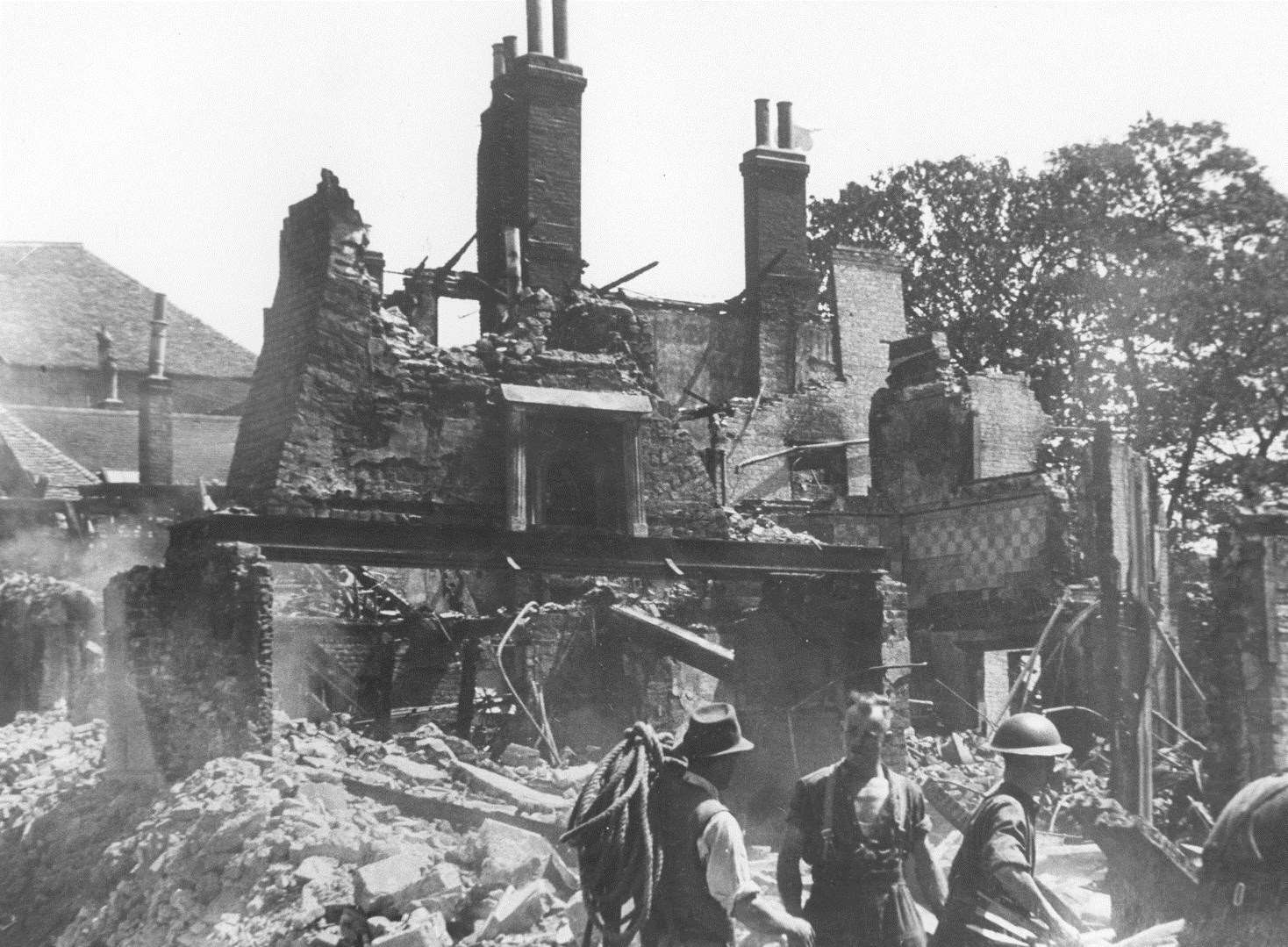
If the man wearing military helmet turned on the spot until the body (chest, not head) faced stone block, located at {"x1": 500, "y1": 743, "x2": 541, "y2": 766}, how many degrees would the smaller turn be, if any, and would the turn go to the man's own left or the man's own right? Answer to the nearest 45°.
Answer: approximately 135° to the man's own left

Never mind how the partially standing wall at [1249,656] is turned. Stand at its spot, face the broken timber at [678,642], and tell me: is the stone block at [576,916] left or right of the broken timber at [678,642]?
left

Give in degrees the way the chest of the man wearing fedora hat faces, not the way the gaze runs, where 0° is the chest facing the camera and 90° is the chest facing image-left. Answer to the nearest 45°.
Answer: approximately 225°

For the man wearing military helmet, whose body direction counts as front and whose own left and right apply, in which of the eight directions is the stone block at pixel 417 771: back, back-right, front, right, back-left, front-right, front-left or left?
back-left

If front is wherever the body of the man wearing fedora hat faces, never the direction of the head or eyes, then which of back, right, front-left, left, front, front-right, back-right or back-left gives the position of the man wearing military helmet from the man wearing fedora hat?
front-right

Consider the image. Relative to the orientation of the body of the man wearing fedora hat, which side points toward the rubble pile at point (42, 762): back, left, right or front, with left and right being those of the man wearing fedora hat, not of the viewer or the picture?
left

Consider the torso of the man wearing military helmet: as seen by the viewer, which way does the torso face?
to the viewer's right

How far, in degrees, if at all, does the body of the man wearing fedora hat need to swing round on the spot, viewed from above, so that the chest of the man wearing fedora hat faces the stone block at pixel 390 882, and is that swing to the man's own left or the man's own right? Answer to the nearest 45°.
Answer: approximately 90° to the man's own left

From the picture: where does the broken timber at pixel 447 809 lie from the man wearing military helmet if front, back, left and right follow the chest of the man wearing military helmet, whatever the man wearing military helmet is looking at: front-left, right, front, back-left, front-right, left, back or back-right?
back-left
